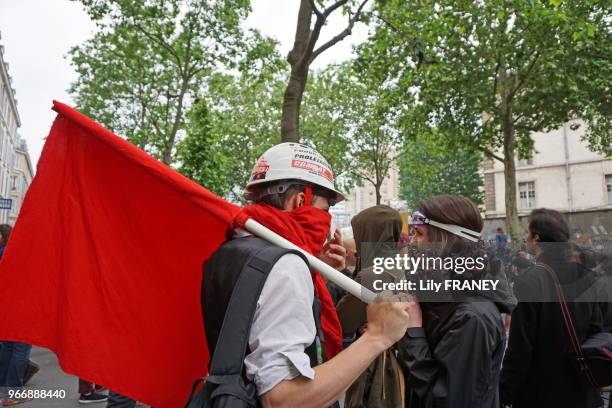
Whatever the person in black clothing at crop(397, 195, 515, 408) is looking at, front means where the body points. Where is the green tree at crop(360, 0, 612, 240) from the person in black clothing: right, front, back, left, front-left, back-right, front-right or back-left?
right

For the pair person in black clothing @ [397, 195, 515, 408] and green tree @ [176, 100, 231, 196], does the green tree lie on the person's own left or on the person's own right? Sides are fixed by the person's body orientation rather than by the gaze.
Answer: on the person's own right

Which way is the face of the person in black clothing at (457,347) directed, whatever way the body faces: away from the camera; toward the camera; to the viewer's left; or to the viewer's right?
to the viewer's left

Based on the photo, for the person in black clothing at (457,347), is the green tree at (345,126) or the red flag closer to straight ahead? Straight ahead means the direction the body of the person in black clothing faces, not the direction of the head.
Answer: the red flag

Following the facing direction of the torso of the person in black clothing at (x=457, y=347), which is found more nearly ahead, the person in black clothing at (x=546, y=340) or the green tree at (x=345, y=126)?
the green tree

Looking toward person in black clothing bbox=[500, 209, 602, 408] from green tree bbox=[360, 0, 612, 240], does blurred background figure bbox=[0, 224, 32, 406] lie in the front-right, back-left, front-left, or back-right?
front-right

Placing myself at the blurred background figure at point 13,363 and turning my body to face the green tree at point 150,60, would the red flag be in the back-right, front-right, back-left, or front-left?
back-right

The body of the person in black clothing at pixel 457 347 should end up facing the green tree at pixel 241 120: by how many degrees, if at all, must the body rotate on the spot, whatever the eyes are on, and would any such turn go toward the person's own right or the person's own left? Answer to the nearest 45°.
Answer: approximately 45° to the person's own right

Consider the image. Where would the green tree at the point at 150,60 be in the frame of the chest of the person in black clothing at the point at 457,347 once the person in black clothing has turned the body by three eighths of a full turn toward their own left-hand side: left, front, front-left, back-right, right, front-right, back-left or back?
back

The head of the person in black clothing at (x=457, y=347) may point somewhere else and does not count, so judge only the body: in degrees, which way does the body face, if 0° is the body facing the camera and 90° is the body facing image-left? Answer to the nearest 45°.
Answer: approximately 90°

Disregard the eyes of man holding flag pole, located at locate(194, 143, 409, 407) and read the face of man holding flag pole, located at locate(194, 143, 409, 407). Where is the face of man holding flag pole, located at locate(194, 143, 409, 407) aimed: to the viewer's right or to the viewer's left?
to the viewer's right

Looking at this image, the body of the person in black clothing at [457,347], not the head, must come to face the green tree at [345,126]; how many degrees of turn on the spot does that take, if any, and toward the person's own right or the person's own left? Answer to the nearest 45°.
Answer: approximately 90° to the person's own right

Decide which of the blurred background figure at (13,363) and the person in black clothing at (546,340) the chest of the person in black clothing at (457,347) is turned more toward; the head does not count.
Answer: the blurred background figure
